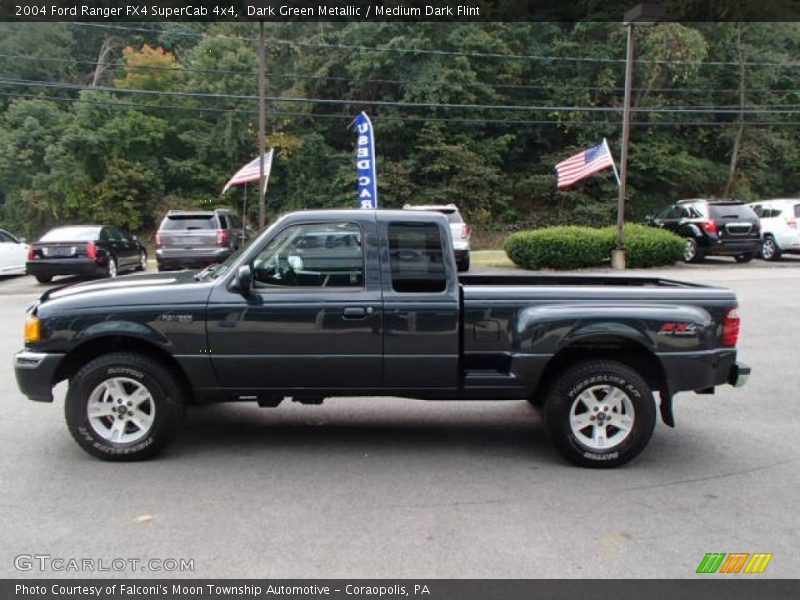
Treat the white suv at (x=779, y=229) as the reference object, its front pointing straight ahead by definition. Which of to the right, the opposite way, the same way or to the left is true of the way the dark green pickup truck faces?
to the left

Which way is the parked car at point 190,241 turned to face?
away from the camera

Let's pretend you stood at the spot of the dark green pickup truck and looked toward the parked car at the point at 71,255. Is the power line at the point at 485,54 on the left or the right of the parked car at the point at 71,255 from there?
right

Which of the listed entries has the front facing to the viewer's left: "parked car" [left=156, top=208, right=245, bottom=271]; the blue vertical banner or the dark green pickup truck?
the dark green pickup truck

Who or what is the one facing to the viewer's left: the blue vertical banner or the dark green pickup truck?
the dark green pickup truck

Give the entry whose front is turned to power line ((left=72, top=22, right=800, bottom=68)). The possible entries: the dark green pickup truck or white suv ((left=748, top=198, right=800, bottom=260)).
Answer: the white suv

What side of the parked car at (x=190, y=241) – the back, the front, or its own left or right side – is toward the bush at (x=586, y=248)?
right

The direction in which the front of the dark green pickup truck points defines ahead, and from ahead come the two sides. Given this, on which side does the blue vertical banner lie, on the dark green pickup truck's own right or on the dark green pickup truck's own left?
on the dark green pickup truck's own right

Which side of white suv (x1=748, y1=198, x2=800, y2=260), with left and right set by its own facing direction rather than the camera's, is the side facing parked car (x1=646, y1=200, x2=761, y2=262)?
left

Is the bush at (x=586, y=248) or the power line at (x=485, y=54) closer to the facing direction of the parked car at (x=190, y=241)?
the power line

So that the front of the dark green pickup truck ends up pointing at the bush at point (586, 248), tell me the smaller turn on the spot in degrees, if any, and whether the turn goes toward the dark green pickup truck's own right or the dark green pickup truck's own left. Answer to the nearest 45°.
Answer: approximately 90° to the dark green pickup truck's own right

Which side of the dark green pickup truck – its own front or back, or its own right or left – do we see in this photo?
left

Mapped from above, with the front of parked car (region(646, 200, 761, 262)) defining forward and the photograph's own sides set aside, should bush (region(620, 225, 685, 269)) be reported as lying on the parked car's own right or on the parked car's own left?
on the parked car's own left

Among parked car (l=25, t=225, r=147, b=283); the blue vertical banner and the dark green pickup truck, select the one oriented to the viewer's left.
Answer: the dark green pickup truck
